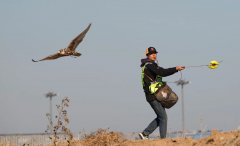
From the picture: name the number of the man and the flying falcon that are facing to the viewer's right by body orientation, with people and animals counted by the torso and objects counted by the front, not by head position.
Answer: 1
